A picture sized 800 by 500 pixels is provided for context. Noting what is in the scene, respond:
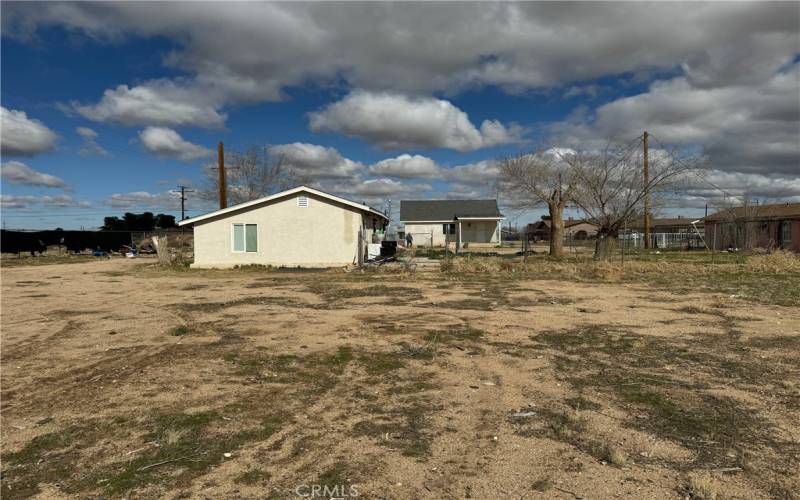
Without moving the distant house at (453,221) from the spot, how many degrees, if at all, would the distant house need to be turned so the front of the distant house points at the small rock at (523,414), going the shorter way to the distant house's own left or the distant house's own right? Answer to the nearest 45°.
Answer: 0° — it already faces it

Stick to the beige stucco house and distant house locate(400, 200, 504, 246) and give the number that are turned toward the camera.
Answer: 1

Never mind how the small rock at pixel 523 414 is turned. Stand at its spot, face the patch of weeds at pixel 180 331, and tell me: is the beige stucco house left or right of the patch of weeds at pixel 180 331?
right

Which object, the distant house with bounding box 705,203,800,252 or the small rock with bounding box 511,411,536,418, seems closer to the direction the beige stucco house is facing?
the distant house

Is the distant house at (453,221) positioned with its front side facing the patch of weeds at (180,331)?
yes

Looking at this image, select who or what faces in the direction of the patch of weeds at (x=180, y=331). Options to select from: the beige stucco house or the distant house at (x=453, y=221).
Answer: the distant house

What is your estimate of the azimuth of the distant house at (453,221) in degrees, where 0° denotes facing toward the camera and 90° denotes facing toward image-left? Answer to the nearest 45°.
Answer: approximately 0°

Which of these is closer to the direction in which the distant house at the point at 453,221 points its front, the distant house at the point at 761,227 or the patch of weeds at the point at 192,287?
the patch of weeds

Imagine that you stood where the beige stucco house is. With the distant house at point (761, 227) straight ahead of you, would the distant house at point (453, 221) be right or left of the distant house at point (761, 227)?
left
